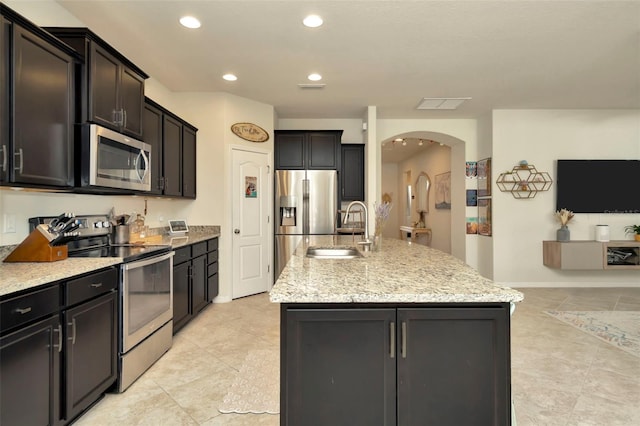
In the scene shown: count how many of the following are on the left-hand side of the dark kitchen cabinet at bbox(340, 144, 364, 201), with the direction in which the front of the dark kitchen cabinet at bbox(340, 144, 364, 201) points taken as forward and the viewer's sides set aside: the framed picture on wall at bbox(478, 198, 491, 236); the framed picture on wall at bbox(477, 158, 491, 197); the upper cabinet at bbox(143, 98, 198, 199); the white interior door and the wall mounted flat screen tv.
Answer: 3

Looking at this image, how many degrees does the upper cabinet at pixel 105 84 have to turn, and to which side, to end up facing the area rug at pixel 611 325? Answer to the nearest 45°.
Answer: approximately 45° to its left

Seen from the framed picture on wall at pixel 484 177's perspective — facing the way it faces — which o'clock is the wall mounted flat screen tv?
The wall mounted flat screen tv is roughly at 7 o'clock from the framed picture on wall.

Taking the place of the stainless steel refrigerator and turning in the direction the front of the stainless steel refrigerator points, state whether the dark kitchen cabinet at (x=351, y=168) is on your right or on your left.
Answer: on your left

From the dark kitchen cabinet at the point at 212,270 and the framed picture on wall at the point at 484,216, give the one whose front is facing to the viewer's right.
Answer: the dark kitchen cabinet

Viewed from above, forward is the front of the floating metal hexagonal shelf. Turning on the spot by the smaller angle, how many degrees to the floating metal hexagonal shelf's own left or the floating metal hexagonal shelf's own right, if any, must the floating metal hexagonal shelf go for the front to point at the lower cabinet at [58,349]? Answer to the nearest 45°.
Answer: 0° — it already faces it

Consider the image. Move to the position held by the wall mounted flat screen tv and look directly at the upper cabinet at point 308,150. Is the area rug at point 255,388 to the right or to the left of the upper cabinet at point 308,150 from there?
left

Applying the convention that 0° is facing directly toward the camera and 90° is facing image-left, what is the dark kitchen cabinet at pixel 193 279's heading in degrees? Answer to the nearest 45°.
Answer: approximately 315°

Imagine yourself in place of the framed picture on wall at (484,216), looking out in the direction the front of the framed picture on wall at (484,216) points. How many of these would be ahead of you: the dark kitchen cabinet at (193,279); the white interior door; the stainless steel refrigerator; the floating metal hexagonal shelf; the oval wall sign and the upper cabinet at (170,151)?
5

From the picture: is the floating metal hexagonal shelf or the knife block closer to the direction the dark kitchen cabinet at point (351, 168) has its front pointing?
the knife block

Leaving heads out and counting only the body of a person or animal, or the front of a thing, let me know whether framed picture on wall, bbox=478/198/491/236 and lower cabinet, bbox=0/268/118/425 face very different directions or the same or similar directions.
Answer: very different directions

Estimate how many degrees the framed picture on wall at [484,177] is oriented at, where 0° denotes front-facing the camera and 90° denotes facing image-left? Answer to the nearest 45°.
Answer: approximately 45°

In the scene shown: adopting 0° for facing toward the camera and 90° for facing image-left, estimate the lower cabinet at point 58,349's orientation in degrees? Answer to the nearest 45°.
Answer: approximately 315°

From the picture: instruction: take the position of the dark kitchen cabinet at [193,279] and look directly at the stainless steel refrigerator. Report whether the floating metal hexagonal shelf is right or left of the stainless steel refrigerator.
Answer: right

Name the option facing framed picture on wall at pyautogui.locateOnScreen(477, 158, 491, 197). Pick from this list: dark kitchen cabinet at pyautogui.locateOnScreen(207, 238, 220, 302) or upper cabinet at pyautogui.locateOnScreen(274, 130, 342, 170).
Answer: the dark kitchen cabinet

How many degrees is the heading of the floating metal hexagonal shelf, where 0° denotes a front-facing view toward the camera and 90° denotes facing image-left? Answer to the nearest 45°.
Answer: approximately 0°
